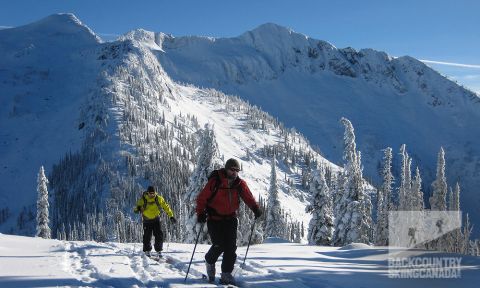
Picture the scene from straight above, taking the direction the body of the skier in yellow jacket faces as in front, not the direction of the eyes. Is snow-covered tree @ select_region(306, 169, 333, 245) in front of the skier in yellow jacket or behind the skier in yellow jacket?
behind

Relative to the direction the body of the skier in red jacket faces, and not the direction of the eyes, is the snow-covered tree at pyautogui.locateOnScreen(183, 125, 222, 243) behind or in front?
behind

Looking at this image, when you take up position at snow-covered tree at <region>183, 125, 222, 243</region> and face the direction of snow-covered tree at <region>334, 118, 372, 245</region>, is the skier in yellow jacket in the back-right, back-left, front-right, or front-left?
back-right

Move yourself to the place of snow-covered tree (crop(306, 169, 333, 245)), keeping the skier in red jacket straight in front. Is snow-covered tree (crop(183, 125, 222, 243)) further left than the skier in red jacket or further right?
right

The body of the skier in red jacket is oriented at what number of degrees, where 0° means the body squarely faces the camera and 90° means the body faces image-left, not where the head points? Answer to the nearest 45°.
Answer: approximately 315°

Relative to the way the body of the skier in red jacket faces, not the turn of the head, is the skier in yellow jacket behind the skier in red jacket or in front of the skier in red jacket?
behind

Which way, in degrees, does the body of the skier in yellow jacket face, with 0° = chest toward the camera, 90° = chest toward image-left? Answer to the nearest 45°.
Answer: approximately 0°

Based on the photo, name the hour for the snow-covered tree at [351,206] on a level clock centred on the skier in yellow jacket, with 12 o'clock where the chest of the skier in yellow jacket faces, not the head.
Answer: The snow-covered tree is roughly at 7 o'clock from the skier in yellow jacket.

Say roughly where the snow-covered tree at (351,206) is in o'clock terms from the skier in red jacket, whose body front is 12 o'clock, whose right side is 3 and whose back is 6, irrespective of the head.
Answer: The snow-covered tree is roughly at 8 o'clock from the skier in red jacket.
